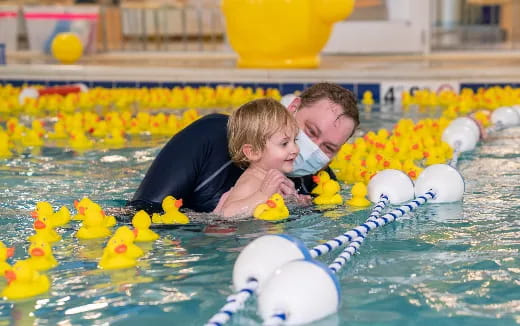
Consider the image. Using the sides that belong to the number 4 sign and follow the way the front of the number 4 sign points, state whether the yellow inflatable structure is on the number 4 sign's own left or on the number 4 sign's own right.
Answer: on the number 4 sign's own right

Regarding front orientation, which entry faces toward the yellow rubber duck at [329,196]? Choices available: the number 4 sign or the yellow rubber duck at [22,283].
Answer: the number 4 sign

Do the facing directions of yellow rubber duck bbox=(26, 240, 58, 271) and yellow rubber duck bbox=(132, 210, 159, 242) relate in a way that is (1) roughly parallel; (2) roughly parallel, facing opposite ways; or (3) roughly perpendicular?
roughly perpendicular

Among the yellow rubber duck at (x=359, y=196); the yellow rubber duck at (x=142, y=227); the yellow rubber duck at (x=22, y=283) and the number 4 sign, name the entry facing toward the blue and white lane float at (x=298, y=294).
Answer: the number 4 sign

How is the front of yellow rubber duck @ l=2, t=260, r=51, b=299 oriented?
to the viewer's left

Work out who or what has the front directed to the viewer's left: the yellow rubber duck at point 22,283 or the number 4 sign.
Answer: the yellow rubber duck

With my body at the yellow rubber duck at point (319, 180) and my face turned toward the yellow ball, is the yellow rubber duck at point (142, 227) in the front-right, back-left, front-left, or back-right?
back-left
